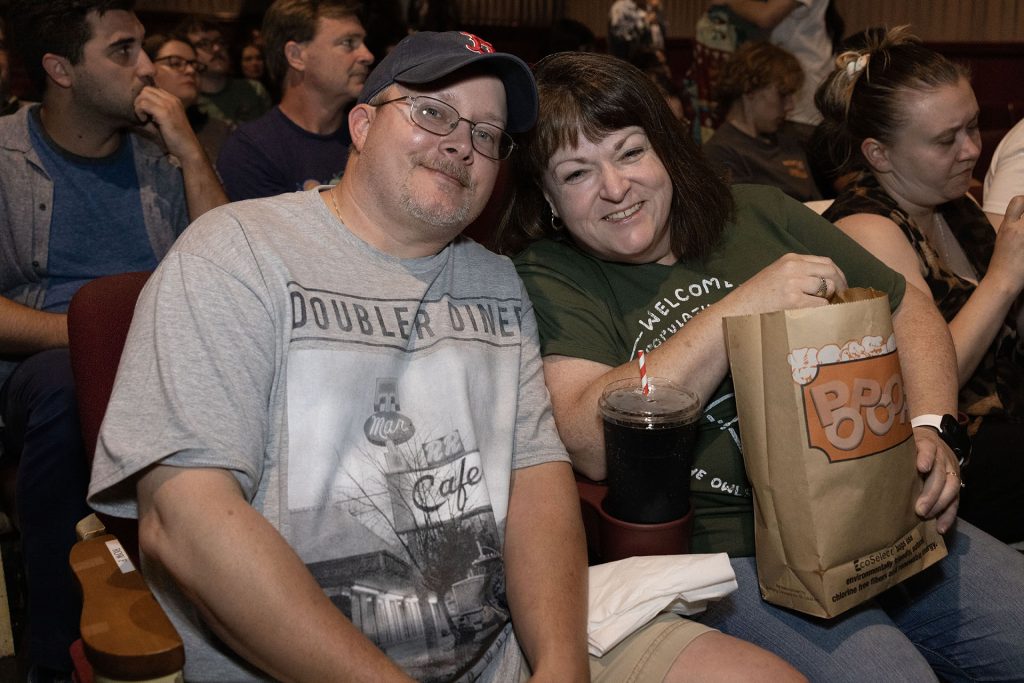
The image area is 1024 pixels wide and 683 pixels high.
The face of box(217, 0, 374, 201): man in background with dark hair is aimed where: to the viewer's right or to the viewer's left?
to the viewer's right

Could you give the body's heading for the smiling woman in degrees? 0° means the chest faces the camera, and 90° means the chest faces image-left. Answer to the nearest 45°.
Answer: approximately 0°

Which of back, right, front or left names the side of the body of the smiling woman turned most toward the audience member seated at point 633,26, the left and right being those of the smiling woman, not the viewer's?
back

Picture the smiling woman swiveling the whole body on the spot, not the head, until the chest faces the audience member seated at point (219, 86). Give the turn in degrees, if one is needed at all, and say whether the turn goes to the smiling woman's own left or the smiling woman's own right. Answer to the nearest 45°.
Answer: approximately 135° to the smiling woman's own right

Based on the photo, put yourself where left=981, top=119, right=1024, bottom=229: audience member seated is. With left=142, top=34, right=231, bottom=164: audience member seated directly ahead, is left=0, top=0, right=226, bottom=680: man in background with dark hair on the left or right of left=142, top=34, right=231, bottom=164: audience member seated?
left
